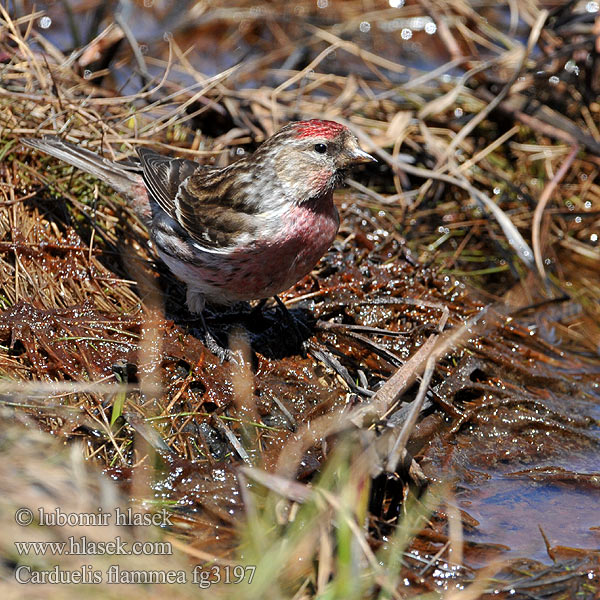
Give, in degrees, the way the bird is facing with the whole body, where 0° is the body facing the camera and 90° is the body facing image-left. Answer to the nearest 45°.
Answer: approximately 270°

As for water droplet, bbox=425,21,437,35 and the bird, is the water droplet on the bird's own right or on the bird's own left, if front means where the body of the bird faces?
on the bird's own left
